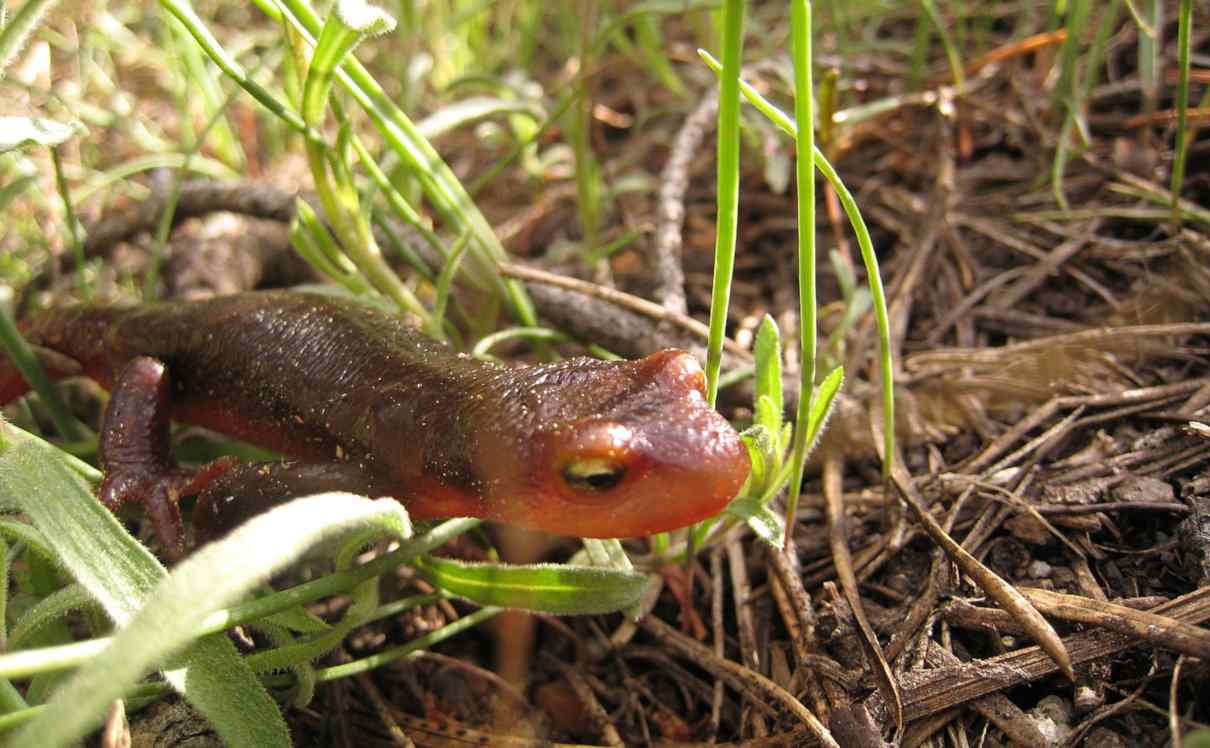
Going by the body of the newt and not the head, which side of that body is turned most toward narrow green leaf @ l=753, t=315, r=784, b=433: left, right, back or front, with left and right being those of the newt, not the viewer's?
front

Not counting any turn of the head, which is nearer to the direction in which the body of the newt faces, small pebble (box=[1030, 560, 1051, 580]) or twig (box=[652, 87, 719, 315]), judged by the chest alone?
the small pebble

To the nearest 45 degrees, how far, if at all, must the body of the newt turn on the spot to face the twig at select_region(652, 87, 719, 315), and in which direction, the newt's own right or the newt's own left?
approximately 90° to the newt's own left

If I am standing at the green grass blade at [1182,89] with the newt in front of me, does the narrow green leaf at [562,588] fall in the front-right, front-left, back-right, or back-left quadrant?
front-left

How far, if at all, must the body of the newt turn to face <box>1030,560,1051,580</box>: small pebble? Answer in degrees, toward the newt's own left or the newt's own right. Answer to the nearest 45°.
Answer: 0° — it already faces it

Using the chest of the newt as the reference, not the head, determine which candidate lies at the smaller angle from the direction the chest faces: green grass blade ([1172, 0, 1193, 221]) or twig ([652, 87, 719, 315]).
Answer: the green grass blade

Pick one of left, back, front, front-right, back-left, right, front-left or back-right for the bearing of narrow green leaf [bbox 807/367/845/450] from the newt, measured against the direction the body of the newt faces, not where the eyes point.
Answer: front

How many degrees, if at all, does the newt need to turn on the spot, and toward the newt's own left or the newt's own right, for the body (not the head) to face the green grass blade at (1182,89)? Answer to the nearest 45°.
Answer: approximately 45° to the newt's own left

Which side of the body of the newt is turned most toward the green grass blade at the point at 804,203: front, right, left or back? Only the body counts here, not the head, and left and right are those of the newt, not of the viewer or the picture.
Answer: front

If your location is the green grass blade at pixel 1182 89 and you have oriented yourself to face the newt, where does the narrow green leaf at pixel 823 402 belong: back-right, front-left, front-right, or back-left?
front-left

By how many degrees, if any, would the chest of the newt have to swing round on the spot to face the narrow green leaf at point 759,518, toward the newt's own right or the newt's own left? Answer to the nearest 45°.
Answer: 0° — it already faces it

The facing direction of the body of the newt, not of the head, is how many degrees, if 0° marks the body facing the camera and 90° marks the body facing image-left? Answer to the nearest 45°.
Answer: approximately 315°
